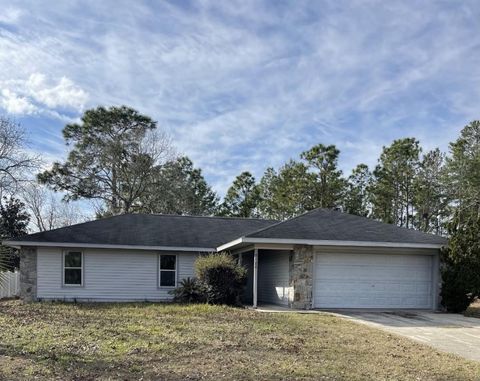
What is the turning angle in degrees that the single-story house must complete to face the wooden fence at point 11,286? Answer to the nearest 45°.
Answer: approximately 135° to its right

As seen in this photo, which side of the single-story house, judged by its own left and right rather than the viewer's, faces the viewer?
front
